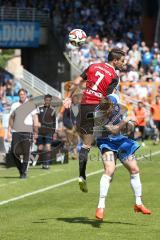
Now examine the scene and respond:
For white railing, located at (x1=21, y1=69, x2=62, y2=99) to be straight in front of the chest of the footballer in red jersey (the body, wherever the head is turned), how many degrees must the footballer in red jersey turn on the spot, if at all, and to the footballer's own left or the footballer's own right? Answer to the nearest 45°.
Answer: approximately 45° to the footballer's own left

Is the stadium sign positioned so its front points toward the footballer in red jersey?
yes

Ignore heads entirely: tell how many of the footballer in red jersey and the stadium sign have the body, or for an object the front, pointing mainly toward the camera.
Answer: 1

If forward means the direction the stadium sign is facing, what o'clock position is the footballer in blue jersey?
The footballer in blue jersey is roughly at 12 o'clock from the stadium sign.

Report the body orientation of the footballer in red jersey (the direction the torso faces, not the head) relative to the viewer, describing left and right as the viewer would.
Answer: facing away from the viewer and to the right of the viewer

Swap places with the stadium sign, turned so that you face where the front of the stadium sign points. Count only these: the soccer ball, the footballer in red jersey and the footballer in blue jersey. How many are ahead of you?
3
